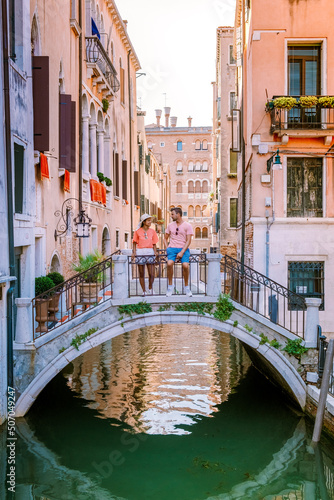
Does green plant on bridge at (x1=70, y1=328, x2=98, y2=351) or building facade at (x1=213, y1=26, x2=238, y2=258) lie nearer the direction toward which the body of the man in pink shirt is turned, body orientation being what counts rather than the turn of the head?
the green plant on bridge

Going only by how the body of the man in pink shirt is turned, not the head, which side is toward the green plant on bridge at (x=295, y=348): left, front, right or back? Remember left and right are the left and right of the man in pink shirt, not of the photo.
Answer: left

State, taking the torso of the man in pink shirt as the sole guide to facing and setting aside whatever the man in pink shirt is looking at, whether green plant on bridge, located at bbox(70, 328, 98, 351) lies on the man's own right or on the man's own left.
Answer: on the man's own right

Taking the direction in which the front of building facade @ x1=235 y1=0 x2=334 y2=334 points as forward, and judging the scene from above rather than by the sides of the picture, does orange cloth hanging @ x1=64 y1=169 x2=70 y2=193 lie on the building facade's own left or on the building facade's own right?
on the building facade's own right

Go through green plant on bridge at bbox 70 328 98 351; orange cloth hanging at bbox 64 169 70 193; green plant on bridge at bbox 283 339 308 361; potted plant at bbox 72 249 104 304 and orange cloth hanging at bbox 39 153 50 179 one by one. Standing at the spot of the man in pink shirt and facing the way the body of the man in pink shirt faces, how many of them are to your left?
1

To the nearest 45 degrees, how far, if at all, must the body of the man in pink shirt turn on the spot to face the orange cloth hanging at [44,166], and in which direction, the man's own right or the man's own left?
approximately 135° to the man's own right

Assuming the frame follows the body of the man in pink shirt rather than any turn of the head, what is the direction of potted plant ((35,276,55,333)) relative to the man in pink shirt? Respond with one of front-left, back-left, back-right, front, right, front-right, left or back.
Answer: right

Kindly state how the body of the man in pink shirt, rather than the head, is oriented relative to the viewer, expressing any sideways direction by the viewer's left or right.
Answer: facing the viewer

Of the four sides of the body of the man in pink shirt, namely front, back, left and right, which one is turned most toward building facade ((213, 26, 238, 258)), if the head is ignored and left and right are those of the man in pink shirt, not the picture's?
back
